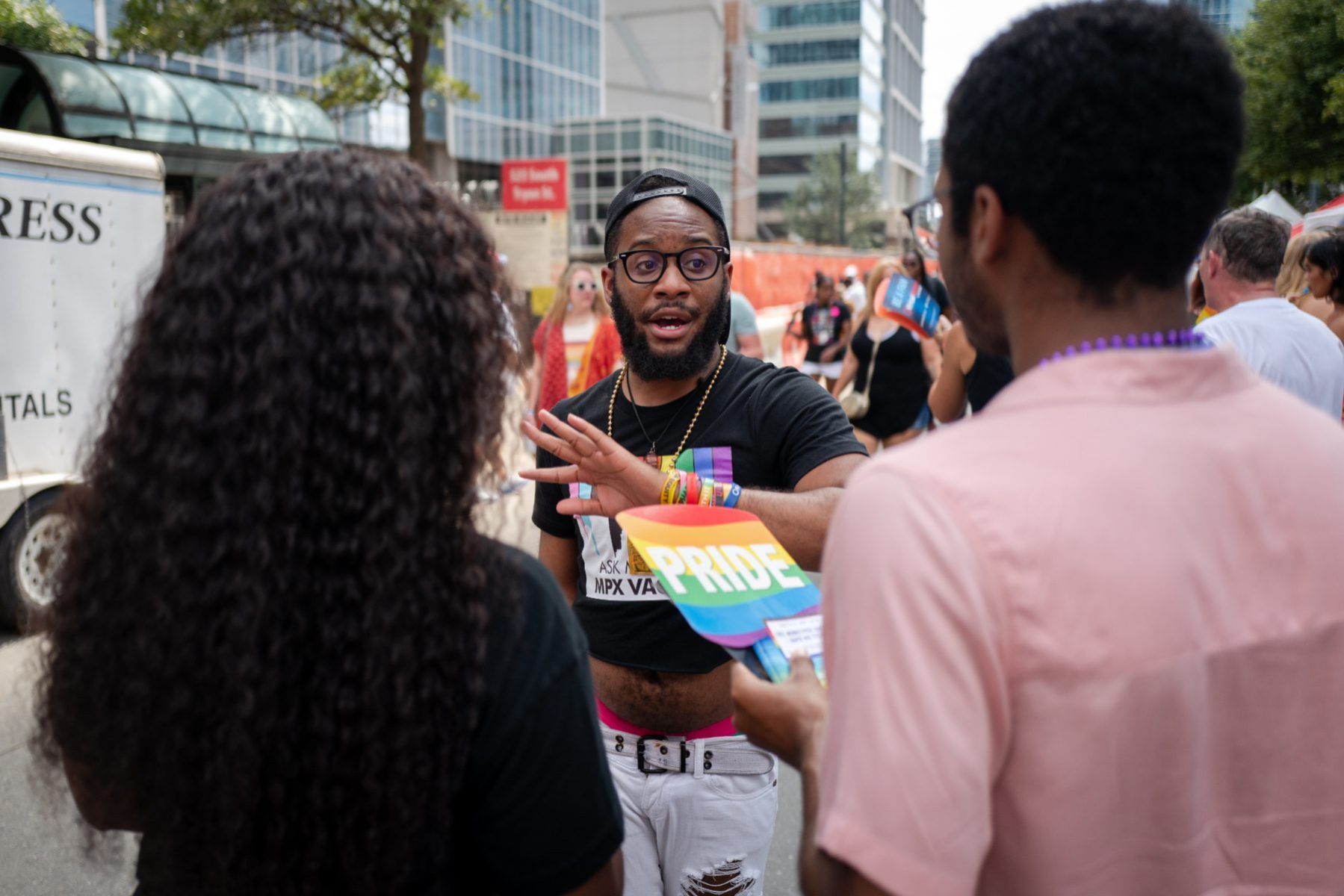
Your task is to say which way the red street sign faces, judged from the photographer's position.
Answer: facing the viewer

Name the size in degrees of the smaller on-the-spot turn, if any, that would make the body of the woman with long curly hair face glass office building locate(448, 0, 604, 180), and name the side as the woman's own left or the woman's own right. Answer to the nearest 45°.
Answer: approximately 45° to the woman's own left

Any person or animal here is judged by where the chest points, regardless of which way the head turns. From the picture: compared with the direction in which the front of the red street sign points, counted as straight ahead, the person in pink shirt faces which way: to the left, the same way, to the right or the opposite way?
the opposite way

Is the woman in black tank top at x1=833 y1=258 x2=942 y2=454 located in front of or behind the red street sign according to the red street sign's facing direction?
in front

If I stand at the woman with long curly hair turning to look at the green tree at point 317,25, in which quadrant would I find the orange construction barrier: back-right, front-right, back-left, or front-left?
front-right

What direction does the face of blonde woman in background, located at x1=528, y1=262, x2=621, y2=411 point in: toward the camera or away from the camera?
toward the camera

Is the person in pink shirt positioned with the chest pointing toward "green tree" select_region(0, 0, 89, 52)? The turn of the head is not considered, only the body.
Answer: yes

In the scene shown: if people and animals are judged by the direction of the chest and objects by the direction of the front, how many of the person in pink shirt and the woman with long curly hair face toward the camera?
0

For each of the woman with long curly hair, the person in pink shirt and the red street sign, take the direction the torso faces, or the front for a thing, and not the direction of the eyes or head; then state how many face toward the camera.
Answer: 1

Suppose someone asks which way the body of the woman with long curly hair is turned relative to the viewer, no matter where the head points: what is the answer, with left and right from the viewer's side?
facing away from the viewer and to the right of the viewer

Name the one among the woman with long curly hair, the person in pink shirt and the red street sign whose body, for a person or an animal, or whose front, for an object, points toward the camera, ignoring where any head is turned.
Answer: the red street sign

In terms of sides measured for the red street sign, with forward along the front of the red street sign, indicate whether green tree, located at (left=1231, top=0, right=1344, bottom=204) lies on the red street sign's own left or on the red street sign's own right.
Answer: on the red street sign's own left

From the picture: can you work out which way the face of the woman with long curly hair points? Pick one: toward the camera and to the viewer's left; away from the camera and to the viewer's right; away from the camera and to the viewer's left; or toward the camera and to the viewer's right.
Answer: away from the camera and to the viewer's right

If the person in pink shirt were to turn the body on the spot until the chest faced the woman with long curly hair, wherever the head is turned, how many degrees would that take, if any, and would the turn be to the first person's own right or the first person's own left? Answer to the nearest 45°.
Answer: approximately 45° to the first person's own left

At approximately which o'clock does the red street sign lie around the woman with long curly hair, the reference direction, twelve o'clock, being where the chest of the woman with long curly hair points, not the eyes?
The red street sign is roughly at 11 o'clock from the woman with long curly hair.

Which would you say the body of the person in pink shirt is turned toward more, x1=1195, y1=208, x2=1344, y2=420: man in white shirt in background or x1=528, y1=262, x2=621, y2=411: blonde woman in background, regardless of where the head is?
the blonde woman in background

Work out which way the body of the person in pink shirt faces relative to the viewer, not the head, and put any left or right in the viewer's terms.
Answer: facing away from the viewer and to the left of the viewer

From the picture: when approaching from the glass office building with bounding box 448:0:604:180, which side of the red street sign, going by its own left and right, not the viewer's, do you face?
back

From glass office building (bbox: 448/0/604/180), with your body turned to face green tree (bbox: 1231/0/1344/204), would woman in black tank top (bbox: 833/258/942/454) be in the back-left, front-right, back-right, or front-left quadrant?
front-right
